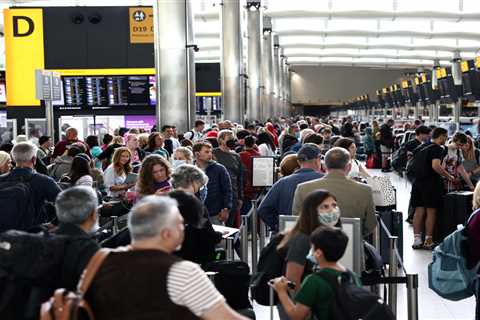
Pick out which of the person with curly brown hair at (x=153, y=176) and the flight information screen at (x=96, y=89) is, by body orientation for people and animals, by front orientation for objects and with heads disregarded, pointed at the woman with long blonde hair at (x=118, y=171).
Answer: the flight information screen

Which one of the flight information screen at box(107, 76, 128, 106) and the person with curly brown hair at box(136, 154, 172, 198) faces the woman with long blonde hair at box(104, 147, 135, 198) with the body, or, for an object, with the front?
the flight information screen

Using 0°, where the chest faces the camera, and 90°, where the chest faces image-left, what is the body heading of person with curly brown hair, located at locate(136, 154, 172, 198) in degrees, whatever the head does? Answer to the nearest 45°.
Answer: approximately 315°

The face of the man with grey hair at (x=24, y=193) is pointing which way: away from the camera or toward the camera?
away from the camera

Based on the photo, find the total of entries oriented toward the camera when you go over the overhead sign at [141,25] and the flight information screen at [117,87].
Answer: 2

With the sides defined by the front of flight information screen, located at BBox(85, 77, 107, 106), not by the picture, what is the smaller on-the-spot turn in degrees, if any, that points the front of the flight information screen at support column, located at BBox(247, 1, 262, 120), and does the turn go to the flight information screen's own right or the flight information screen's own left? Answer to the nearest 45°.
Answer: approximately 135° to the flight information screen's own left

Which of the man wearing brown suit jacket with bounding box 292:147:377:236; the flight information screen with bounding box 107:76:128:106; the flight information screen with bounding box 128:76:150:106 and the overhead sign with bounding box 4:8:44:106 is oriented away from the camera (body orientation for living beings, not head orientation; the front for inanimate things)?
the man wearing brown suit jacket

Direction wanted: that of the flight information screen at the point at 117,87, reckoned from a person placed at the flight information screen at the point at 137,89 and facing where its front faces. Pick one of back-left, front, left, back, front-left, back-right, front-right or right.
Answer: right

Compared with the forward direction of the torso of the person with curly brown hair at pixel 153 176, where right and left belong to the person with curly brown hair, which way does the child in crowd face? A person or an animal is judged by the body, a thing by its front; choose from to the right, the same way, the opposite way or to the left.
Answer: the opposite way
